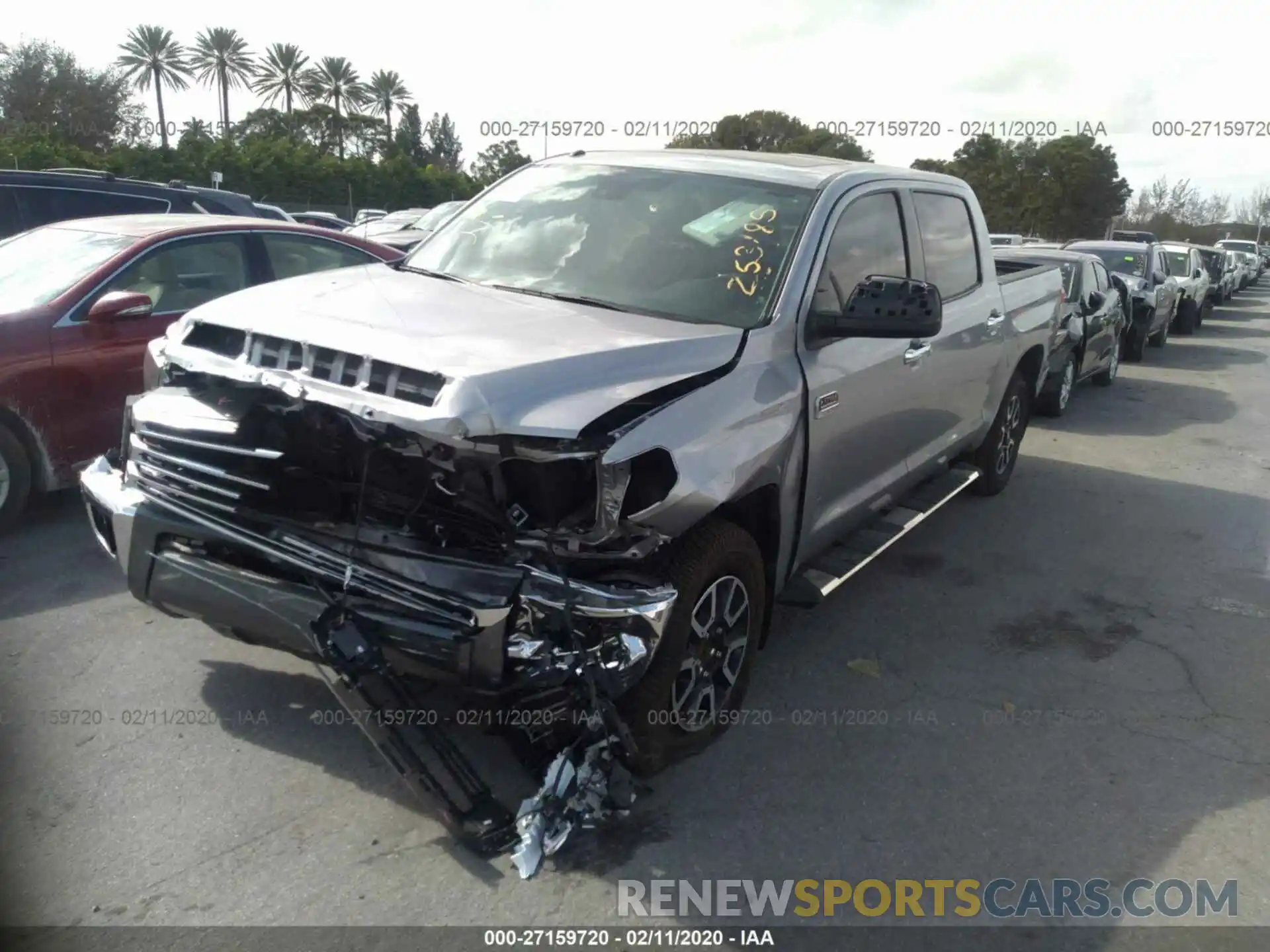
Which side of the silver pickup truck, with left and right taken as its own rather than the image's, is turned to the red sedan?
right

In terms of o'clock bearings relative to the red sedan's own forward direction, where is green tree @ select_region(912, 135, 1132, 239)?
The green tree is roughly at 6 o'clock from the red sedan.

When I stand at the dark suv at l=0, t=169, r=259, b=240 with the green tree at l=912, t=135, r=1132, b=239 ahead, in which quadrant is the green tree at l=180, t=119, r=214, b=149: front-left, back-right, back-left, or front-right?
front-left

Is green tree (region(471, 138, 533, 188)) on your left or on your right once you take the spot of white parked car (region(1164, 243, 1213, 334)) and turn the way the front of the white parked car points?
on your right

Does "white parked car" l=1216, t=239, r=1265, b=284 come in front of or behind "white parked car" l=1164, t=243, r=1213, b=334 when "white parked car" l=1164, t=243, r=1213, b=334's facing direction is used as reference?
behind

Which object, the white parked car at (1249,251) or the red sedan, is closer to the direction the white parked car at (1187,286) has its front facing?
the red sedan

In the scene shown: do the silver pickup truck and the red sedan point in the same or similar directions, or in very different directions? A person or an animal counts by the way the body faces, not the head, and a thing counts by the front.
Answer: same or similar directions

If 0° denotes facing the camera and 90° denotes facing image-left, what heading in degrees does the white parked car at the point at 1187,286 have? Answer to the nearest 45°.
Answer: approximately 45°

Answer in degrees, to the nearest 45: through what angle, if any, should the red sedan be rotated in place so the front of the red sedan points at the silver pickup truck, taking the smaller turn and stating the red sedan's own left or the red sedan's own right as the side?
approximately 90° to the red sedan's own left

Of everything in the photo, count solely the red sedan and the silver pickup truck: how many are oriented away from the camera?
0

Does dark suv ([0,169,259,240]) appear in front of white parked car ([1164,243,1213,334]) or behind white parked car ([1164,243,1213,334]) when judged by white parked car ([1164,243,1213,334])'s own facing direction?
in front

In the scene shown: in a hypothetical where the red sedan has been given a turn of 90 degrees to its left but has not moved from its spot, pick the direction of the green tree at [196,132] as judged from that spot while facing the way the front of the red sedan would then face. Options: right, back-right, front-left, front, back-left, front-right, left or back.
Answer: back-left

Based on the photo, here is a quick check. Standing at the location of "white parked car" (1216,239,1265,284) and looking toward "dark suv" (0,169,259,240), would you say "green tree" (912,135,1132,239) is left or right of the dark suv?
right

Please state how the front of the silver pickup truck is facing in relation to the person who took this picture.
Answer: facing the viewer and to the left of the viewer

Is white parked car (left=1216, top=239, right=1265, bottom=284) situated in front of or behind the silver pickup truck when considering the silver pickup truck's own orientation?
behind
